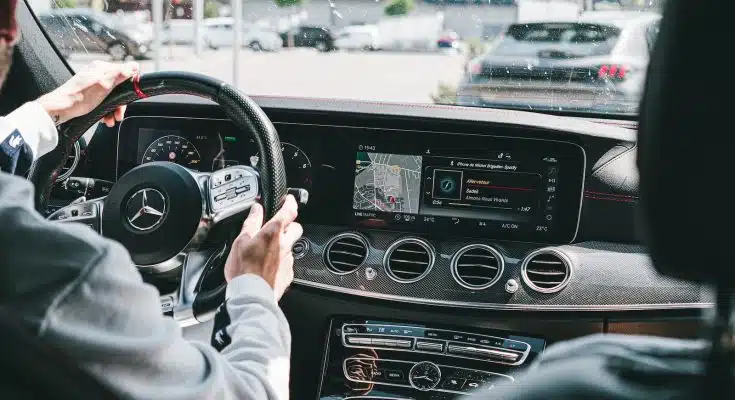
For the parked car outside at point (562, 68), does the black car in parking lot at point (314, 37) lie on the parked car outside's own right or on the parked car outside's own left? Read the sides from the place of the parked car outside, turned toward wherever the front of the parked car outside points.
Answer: on the parked car outside's own left

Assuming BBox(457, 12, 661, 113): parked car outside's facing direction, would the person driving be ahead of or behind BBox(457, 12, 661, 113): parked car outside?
behind

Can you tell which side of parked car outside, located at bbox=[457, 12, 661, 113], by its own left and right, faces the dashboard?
back

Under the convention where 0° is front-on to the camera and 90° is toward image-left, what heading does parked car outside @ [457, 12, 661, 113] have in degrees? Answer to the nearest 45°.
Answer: approximately 225°

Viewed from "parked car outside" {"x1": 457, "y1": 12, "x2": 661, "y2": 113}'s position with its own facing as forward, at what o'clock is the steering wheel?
The steering wheel is roughly at 6 o'clock from the parked car outside.
